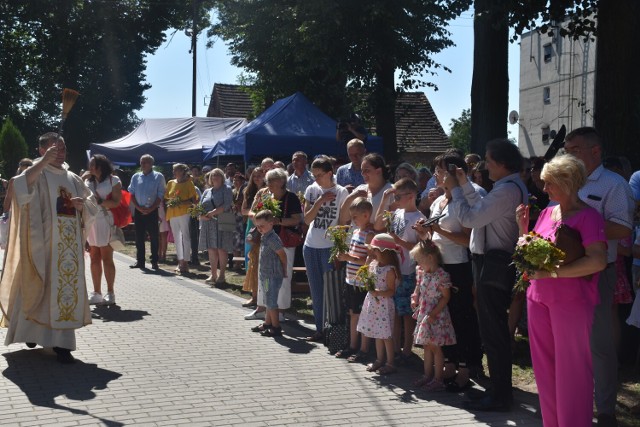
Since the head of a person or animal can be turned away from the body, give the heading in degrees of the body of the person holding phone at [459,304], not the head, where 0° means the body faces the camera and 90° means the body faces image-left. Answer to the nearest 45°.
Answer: approximately 90°

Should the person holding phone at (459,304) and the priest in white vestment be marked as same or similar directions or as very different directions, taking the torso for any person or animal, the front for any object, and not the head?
very different directions

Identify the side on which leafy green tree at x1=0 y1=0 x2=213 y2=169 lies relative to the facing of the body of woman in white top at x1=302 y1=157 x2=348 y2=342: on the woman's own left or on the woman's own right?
on the woman's own right

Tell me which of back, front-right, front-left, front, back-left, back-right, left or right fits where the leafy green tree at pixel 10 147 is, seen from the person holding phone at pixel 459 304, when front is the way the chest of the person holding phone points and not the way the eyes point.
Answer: front-right

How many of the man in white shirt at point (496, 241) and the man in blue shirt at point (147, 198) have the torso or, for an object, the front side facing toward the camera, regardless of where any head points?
1

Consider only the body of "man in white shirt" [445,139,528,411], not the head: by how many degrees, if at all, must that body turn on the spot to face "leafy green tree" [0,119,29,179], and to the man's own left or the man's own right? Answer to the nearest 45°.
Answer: approximately 45° to the man's own right

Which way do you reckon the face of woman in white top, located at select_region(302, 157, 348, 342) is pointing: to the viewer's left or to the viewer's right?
to the viewer's left
